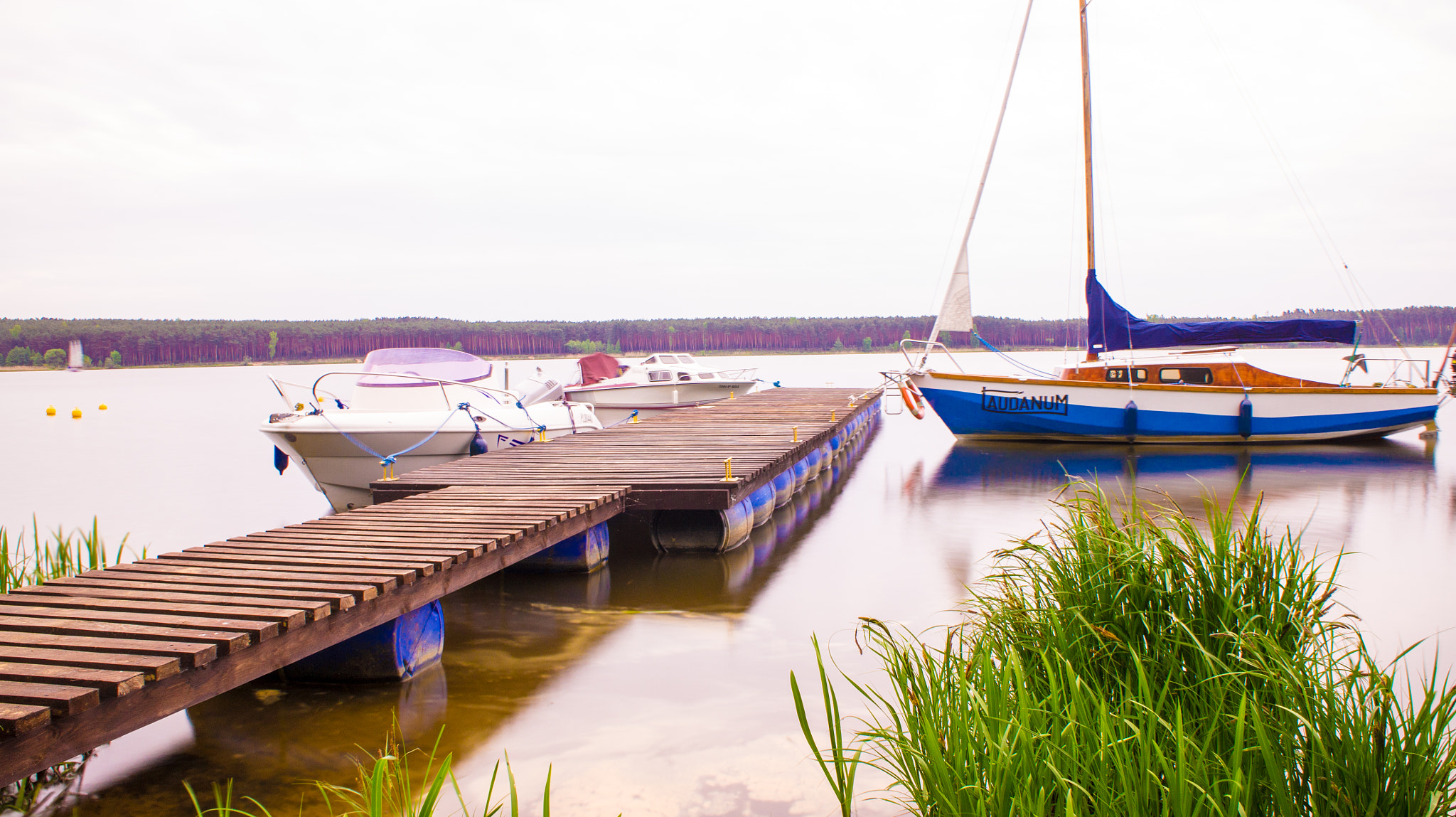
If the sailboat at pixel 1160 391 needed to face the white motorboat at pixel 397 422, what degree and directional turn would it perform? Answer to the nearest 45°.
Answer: approximately 45° to its left

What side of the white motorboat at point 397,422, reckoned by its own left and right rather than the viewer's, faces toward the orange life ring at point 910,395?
back

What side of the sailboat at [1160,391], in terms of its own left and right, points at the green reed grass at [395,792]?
left

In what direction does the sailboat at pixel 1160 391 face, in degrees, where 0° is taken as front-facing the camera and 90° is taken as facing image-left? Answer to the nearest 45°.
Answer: approximately 90°

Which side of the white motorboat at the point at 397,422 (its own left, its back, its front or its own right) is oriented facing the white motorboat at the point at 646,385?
back

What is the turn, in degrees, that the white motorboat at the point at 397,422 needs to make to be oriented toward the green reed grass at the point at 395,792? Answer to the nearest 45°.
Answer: approximately 45° to its left
